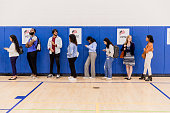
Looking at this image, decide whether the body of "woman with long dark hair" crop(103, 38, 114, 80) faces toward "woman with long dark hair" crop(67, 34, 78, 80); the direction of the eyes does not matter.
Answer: yes

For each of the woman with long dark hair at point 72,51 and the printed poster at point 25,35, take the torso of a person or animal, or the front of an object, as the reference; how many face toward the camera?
1

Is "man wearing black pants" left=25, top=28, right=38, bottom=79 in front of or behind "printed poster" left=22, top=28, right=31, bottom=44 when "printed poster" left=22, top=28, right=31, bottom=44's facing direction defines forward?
in front

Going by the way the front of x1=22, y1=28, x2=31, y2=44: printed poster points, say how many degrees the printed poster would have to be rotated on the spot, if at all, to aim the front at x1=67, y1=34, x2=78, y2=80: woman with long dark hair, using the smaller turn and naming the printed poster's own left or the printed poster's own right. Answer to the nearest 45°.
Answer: approximately 45° to the printed poster's own left

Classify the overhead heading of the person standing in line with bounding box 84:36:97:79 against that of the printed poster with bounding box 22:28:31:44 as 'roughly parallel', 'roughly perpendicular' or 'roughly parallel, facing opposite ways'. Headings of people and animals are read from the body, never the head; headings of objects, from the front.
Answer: roughly perpendicular

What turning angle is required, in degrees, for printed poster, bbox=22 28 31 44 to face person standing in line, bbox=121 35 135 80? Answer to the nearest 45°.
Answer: approximately 45° to its left

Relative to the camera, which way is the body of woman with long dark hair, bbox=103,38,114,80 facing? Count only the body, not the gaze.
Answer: to the viewer's left

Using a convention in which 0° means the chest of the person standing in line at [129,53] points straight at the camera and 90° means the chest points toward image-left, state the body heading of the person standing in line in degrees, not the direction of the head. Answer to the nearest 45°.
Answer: approximately 45°

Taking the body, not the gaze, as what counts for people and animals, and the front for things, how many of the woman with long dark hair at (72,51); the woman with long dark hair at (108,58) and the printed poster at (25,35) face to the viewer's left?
2

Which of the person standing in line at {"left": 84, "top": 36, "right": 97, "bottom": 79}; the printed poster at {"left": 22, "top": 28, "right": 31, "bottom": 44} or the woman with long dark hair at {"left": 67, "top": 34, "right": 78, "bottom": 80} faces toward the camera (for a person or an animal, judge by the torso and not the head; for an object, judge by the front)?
the printed poster

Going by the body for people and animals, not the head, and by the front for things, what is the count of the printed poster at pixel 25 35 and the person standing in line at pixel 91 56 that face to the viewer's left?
1

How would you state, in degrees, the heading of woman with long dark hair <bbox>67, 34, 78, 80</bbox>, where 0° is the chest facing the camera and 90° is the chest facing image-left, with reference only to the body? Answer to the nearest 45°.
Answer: approximately 90°

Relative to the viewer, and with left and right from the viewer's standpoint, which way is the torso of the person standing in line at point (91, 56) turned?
facing to the left of the viewer

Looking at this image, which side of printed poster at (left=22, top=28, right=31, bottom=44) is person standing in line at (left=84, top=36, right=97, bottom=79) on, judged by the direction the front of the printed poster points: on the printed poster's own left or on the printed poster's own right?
on the printed poster's own left
